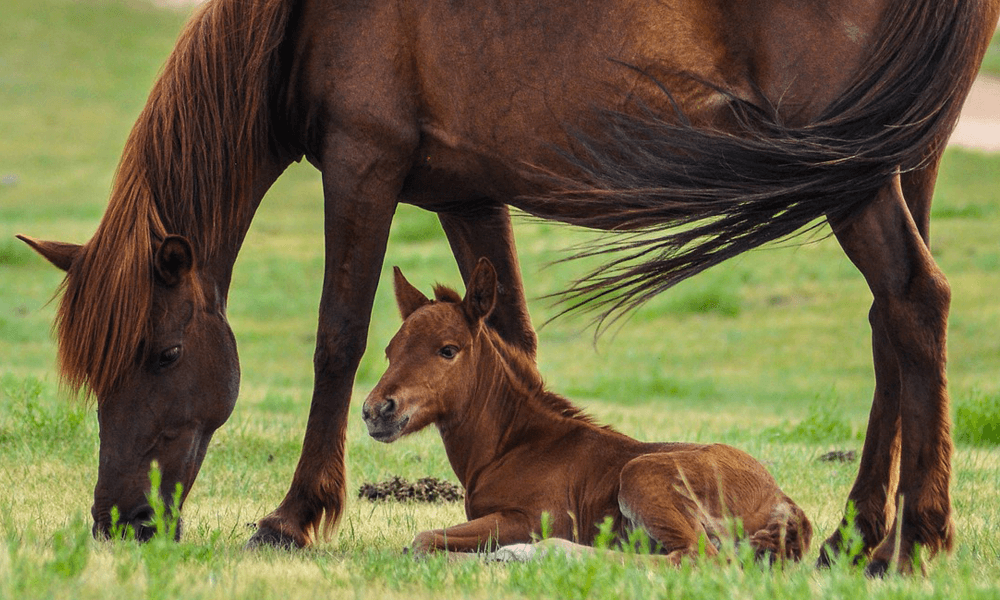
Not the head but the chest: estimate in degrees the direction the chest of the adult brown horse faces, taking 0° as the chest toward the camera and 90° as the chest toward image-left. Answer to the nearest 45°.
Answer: approximately 90°

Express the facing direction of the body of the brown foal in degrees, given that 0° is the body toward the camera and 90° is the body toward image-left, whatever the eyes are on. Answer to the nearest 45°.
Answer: approximately 90°
